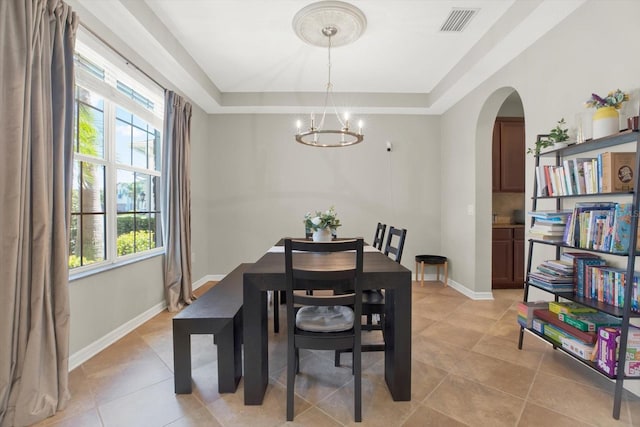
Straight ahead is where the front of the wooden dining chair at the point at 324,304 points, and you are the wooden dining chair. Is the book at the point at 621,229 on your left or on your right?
on your right

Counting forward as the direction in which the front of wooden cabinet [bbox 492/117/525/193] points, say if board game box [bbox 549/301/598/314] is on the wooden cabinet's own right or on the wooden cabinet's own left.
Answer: on the wooden cabinet's own left

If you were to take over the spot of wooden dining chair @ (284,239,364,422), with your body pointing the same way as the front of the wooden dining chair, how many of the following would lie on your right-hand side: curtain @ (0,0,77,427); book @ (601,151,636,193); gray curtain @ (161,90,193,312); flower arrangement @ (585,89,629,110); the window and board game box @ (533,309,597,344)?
3

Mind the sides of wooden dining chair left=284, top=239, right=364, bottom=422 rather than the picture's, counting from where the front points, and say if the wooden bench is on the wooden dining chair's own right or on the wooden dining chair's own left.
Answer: on the wooden dining chair's own left

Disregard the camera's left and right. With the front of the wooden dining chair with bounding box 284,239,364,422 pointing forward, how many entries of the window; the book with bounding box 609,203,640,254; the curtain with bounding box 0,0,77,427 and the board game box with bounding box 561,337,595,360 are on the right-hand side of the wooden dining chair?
2

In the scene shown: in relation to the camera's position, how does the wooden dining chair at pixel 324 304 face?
facing away from the viewer
